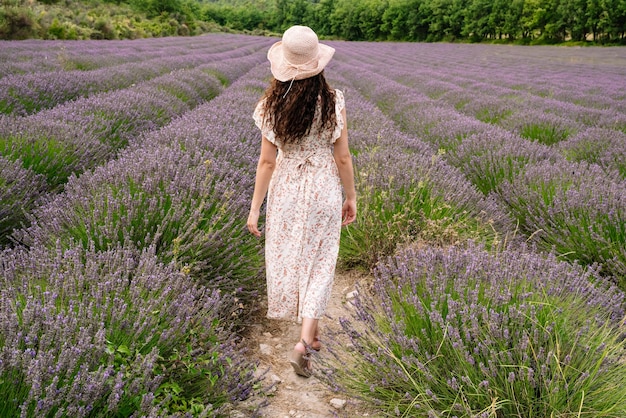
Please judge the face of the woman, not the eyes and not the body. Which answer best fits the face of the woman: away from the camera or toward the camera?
away from the camera

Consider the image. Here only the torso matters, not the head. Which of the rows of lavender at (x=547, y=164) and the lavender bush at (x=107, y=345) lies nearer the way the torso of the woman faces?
the rows of lavender

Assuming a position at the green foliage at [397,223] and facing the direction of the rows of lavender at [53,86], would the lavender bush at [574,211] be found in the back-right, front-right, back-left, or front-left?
back-right

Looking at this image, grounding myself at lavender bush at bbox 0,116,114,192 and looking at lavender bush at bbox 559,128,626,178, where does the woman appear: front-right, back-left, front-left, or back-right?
front-right

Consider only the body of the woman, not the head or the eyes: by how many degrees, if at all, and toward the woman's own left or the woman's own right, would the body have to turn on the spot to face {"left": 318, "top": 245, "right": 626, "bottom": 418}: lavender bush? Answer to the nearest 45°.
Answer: approximately 135° to the woman's own right

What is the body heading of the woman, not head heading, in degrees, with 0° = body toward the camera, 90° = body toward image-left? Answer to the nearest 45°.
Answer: approximately 180°

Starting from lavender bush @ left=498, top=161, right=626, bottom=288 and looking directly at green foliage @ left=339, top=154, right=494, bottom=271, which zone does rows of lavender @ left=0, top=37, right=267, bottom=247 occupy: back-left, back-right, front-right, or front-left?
front-right

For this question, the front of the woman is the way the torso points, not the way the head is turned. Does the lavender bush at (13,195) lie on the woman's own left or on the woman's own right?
on the woman's own left

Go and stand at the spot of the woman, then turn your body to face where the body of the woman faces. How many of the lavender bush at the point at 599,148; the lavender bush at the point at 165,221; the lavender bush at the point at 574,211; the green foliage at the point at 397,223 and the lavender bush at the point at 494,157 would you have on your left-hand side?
1

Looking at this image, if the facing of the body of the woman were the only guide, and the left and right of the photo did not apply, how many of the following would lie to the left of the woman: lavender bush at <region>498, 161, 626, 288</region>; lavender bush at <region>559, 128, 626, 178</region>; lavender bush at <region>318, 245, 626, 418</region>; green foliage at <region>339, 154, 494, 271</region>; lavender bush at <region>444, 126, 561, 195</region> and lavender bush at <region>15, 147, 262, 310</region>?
1

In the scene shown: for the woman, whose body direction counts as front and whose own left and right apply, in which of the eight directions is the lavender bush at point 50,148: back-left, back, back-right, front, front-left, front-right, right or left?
front-left

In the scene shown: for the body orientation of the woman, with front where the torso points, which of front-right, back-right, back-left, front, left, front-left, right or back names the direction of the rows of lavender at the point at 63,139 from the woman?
front-left

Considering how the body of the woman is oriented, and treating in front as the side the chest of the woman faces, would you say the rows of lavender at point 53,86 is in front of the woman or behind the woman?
in front

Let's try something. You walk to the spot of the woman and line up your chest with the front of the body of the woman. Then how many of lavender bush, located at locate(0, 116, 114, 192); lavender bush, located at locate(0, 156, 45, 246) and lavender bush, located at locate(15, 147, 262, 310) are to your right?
0

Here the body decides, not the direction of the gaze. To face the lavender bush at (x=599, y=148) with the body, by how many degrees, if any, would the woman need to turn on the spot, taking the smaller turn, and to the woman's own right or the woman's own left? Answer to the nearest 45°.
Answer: approximately 45° to the woman's own right

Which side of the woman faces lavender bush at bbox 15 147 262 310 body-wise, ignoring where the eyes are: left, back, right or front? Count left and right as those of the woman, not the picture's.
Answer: left
